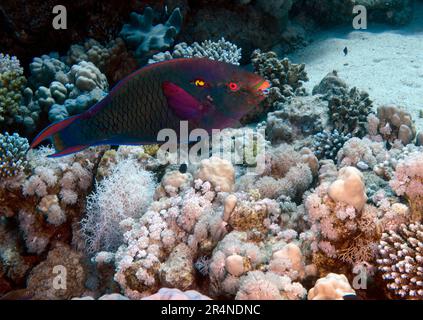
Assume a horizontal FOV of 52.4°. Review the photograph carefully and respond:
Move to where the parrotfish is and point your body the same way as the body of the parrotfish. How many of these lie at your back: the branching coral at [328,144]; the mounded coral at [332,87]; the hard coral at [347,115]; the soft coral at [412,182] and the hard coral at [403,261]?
0

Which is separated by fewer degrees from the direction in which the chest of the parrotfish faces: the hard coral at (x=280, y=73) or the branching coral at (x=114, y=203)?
the hard coral

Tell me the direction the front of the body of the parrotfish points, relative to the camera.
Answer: to the viewer's right

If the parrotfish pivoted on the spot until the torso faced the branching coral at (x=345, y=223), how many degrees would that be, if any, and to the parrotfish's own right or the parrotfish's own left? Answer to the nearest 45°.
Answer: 0° — it already faces it

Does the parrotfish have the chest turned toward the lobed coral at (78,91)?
no

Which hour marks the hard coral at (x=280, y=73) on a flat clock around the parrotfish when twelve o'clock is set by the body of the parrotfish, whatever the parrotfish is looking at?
The hard coral is roughly at 10 o'clock from the parrotfish.

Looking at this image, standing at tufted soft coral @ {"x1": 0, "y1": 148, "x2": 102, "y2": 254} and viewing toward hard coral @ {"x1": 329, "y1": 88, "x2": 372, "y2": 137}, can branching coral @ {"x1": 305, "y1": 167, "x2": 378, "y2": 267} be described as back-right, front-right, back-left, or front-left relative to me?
front-right

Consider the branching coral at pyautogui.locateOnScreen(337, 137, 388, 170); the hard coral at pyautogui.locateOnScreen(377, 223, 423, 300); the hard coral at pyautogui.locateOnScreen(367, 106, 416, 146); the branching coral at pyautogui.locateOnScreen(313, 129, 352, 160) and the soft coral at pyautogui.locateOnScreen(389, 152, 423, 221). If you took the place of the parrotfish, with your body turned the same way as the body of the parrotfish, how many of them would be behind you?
0

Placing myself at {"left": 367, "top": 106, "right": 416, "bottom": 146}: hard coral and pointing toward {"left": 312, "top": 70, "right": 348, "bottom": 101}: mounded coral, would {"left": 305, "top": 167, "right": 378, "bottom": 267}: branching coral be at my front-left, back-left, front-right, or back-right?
back-left

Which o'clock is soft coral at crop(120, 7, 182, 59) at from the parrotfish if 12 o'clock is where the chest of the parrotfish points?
The soft coral is roughly at 9 o'clock from the parrotfish.

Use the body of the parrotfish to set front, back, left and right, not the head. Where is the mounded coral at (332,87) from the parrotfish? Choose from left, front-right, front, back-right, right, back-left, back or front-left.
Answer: front-left

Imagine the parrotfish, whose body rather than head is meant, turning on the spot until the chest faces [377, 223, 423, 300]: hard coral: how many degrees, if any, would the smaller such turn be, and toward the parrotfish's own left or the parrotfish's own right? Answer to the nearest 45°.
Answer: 0° — it already faces it

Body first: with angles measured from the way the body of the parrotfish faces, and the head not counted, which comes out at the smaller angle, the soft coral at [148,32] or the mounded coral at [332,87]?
the mounded coral

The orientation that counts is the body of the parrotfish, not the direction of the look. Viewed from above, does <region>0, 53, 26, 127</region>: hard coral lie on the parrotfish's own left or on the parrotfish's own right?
on the parrotfish's own left

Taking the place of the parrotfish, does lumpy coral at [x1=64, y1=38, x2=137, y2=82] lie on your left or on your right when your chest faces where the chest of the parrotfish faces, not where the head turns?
on your left

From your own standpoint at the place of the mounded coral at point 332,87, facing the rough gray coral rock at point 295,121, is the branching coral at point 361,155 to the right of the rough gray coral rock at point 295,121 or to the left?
left
